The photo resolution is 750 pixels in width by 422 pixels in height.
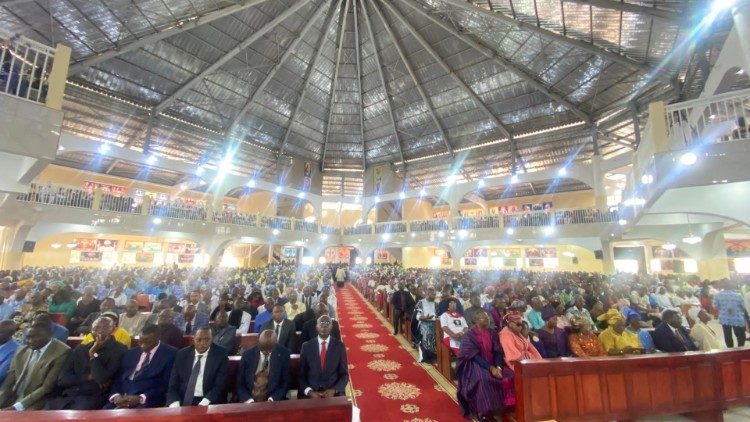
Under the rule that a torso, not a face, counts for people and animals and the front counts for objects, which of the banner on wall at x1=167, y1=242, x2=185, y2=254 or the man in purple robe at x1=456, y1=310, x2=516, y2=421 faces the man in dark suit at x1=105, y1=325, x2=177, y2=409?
the banner on wall

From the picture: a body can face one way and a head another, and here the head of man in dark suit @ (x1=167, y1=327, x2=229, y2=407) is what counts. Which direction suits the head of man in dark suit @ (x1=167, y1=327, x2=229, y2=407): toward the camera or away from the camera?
toward the camera

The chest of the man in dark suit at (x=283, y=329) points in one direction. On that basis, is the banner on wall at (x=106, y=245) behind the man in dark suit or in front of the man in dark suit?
behind

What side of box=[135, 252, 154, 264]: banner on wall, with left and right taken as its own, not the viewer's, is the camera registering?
front

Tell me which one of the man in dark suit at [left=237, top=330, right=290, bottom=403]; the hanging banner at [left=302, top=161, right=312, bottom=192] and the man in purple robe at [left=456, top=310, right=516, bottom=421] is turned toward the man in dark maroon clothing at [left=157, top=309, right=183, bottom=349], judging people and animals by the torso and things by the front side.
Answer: the hanging banner

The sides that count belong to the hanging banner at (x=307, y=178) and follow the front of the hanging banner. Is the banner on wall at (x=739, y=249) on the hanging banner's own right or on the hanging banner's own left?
on the hanging banner's own left

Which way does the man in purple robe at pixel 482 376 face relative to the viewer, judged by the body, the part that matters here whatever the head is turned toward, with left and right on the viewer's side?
facing the viewer and to the right of the viewer

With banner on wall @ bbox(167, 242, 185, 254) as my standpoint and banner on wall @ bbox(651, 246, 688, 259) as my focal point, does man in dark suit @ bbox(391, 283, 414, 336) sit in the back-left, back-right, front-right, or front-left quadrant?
front-right

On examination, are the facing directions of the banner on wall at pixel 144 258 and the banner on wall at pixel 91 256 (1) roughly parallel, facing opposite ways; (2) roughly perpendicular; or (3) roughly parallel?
roughly parallel

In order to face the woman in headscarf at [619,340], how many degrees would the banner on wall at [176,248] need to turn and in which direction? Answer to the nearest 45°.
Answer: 0° — it already faces them

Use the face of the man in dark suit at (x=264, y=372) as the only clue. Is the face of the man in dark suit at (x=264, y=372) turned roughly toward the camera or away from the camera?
toward the camera

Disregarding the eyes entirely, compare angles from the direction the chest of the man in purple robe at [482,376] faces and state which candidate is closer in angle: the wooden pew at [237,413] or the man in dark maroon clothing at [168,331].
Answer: the wooden pew

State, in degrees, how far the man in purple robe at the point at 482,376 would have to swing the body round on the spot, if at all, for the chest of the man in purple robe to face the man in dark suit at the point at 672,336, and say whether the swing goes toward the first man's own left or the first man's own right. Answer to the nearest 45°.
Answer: approximately 90° to the first man's own left

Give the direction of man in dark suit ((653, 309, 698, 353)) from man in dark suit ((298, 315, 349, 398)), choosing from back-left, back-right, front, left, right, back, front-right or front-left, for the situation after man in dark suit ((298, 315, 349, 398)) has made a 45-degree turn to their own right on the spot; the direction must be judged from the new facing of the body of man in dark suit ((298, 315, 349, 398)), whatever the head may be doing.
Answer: back-left

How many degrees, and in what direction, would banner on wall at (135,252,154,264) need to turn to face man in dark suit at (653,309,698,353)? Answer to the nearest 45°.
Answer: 0° — it already faces them

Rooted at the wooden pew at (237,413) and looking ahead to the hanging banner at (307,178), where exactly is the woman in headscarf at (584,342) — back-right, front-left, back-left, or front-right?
front-right

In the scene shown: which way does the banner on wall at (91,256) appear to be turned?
toward the camera

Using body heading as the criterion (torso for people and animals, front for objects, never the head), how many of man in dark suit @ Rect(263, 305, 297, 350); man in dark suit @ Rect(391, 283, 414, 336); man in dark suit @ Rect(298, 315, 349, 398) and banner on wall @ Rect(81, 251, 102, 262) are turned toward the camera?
4

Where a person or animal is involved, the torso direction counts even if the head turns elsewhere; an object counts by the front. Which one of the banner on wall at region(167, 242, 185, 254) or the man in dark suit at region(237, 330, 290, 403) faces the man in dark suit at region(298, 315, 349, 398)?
the banner on wall

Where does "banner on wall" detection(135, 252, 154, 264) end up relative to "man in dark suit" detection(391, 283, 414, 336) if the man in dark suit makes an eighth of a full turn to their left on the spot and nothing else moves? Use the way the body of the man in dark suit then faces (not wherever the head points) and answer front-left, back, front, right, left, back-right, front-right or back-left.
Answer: back
